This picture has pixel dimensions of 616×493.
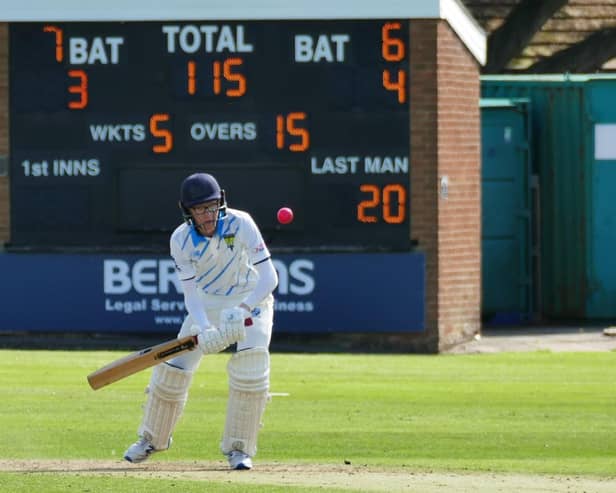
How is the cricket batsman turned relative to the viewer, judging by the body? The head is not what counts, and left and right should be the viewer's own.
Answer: facing the viewer

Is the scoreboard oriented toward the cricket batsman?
yes

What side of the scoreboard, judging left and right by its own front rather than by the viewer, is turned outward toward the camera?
front

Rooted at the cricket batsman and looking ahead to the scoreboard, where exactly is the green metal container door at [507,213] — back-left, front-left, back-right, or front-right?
front-right

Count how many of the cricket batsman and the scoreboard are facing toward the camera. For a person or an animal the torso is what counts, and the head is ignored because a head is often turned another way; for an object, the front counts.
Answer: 2

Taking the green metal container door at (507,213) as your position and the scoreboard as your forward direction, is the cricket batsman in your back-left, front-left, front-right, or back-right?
front-left

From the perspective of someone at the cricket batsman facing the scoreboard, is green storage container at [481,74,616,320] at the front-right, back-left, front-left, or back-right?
front-right

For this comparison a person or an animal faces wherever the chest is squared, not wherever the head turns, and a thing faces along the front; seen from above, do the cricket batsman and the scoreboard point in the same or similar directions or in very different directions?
same or similar directions

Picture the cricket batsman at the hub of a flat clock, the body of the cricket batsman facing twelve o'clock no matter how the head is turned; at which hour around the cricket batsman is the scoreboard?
The scoreboard is roughly at 6 o'clock from the cricket batsman.

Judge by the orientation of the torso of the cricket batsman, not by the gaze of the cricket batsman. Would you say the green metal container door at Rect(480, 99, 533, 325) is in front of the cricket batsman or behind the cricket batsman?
behind
